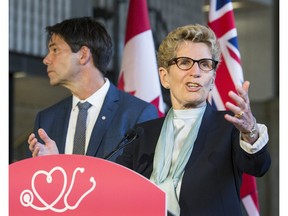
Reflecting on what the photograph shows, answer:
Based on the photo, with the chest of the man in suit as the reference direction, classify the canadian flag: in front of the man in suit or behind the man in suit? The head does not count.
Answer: behind

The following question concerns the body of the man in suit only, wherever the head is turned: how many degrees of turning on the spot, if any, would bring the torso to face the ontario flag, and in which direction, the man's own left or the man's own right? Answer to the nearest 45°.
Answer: approximately 180°

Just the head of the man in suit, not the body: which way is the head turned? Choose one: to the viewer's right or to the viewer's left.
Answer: to the viewer's left

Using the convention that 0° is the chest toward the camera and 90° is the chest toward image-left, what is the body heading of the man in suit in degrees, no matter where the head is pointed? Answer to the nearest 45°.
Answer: approximately 45°
